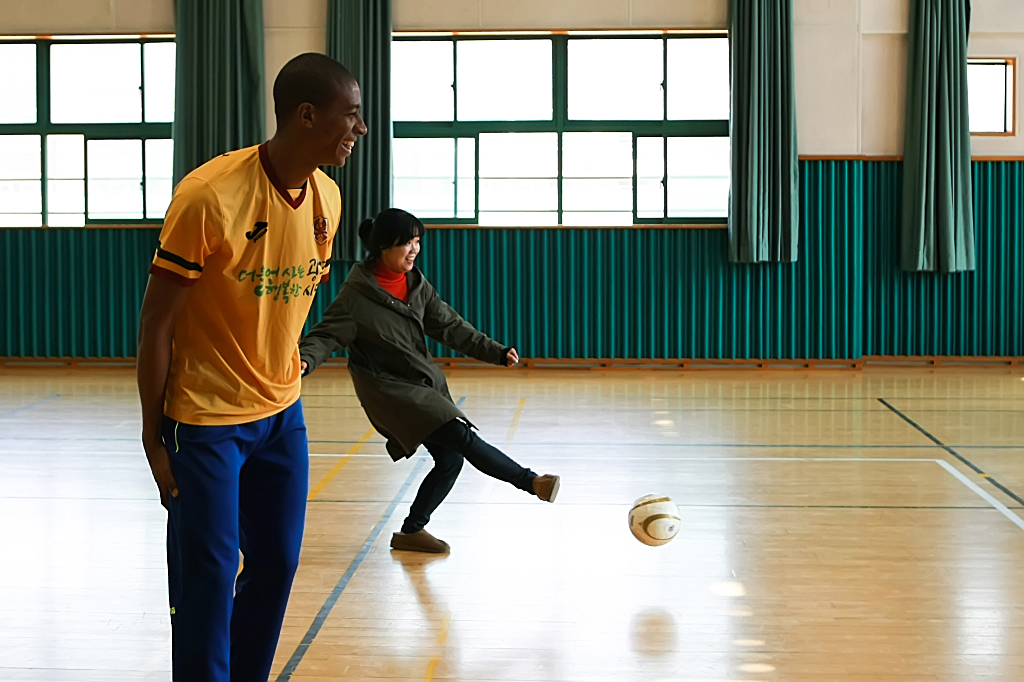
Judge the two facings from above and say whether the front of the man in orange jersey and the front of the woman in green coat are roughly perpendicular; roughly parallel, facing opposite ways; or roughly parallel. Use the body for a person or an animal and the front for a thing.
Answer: roughly parallel

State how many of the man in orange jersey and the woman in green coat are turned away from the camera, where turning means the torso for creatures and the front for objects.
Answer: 0

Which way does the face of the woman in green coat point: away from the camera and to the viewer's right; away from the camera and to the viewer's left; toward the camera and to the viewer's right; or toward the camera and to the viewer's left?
toward the camera and to the viewer's right

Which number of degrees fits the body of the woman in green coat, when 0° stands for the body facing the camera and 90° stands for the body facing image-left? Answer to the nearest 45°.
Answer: approximately 315°

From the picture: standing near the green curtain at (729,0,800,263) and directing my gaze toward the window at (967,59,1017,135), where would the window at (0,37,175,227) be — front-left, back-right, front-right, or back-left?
back-left

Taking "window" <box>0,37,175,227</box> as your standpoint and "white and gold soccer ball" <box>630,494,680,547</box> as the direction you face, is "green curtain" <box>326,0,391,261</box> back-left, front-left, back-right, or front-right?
front-left

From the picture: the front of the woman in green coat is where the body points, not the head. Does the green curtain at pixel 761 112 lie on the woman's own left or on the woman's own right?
on the woman's own left

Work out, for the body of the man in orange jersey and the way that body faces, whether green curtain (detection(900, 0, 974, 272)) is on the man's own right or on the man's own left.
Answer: on the man's own left

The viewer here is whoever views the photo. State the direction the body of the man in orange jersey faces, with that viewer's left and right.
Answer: facing the viewer and to the right of the viewer

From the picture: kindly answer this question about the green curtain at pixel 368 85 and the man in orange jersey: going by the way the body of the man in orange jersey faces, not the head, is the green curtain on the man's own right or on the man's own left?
on the man's own left

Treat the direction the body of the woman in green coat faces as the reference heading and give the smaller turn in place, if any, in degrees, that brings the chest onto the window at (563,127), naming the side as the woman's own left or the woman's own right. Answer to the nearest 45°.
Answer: approximately 135° to the woman's own left

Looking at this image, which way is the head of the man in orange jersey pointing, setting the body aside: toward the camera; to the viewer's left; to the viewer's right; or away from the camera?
to the viewer's right
